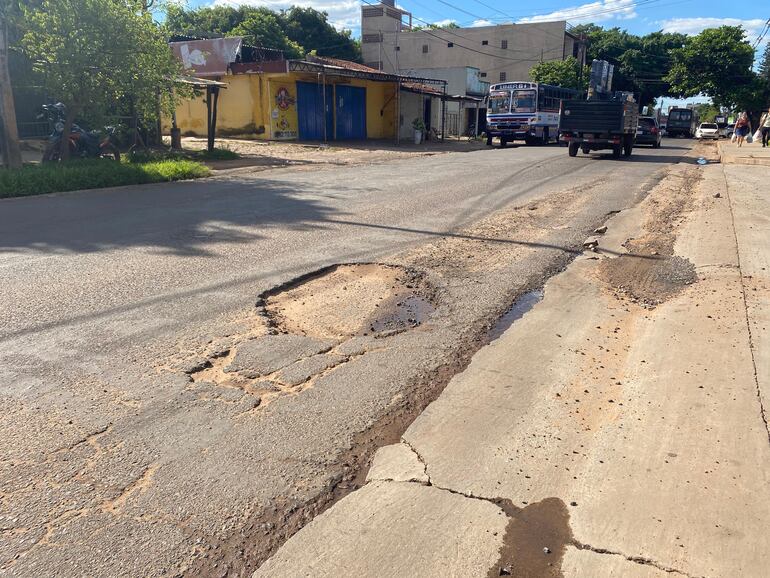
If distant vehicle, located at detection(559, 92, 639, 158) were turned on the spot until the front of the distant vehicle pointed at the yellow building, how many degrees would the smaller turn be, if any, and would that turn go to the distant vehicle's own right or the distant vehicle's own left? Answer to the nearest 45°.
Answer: approximately 90° to the distant vehicle's own left

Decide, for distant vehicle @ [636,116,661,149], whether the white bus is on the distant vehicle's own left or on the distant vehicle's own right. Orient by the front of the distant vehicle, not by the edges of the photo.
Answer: on the distant vehicle's own left

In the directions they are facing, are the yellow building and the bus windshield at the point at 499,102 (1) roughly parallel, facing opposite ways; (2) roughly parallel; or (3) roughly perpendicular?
roughly perpendicular

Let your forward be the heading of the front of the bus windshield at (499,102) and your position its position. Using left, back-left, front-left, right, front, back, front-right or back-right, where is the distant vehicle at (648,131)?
back-left

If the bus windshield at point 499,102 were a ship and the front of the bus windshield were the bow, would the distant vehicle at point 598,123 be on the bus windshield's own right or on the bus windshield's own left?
on the bus windshield's own left

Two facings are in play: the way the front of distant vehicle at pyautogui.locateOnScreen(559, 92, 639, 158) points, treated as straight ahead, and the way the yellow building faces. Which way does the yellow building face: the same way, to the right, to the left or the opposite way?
to the right

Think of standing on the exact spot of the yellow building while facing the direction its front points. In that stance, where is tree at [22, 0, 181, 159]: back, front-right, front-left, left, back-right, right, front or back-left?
front-right

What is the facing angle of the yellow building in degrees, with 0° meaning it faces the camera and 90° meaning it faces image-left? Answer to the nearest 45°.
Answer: approximately 315°

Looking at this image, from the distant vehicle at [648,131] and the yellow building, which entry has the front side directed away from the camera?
the distant vehicle

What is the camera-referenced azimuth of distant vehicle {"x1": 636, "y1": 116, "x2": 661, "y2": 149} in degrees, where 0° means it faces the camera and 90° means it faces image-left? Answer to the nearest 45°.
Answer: approximately 180°

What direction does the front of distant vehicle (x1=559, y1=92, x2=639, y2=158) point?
away from the camera

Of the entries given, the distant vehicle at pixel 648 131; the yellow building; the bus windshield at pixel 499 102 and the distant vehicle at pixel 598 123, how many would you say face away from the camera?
2

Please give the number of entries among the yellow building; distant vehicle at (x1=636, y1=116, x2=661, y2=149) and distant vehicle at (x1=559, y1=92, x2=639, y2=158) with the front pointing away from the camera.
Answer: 2

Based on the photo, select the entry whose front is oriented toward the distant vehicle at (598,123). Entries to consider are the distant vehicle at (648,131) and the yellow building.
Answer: the yellow building
